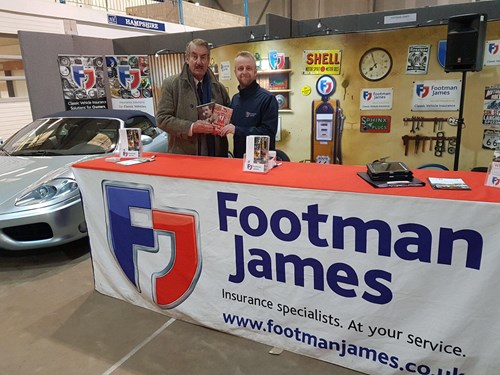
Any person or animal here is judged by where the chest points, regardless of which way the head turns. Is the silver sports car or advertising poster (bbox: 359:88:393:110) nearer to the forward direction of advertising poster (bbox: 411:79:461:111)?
the silver sports car

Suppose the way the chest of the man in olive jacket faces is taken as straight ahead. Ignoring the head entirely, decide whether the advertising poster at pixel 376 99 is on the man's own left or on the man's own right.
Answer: on the man's own left

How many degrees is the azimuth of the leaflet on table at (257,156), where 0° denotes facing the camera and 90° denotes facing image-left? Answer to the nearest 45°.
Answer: approximately 0°

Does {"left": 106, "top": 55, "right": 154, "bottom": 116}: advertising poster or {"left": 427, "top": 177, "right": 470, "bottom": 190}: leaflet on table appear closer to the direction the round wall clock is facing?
the leaflet on table

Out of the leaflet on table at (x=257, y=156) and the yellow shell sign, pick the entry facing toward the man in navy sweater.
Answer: the yellow shell sign

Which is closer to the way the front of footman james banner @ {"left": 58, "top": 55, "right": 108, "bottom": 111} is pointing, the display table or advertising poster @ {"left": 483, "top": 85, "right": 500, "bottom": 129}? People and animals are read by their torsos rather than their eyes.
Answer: the display table
